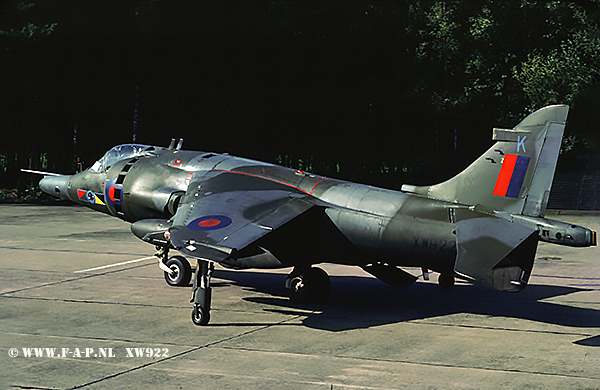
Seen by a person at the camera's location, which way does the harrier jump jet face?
facing away from the viewer and to the left of the viewer
